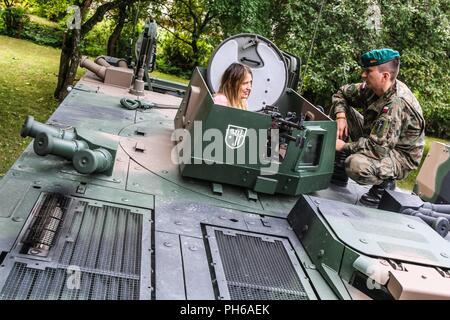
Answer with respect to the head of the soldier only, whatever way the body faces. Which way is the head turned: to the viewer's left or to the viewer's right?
to the viewer's left

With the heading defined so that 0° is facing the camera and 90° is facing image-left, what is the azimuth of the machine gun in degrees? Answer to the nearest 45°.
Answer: approximately 315°

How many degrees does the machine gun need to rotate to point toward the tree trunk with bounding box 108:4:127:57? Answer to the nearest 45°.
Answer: approximately 180°
